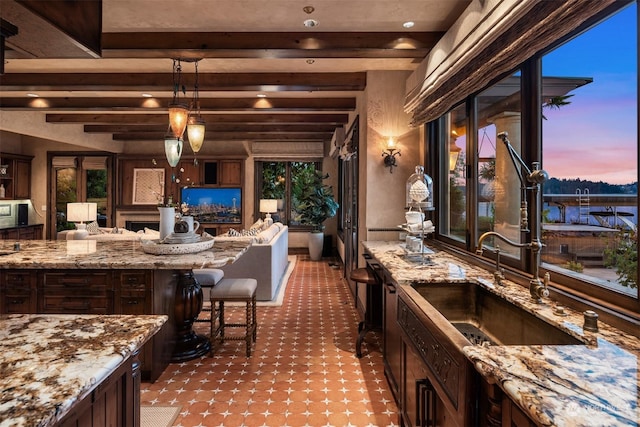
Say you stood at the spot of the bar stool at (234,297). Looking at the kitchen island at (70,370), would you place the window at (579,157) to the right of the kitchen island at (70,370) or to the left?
left

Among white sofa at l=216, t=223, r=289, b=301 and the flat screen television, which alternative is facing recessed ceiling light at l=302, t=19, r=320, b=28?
the flat screen television

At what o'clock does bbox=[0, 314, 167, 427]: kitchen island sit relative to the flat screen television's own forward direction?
The kitchen island is roughly at 12 o'clock from the flat screen television.

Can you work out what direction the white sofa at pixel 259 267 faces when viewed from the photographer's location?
facing to the left of the viewer

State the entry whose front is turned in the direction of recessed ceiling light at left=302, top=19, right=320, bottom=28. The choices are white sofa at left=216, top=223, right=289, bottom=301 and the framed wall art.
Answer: the framed wall art
